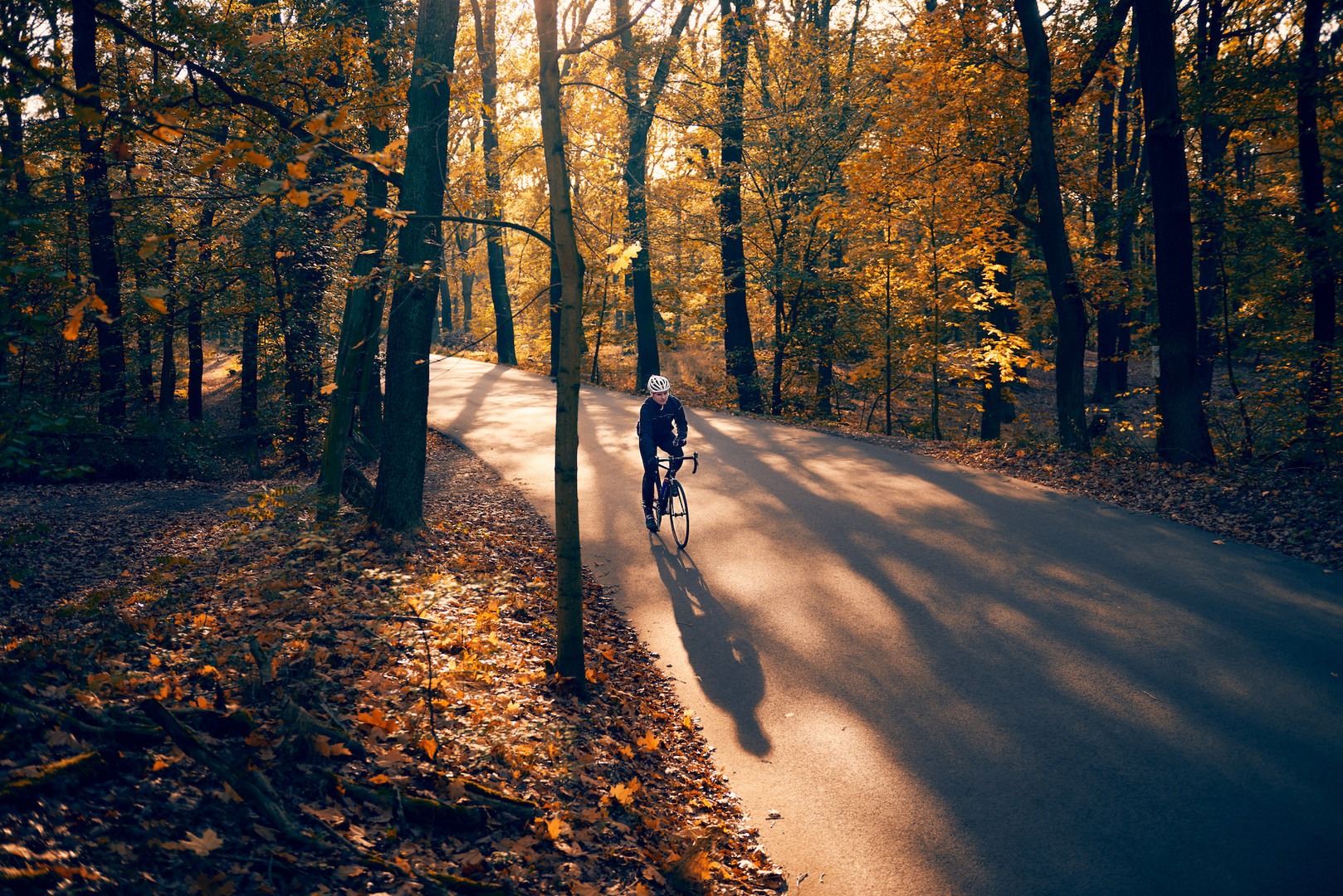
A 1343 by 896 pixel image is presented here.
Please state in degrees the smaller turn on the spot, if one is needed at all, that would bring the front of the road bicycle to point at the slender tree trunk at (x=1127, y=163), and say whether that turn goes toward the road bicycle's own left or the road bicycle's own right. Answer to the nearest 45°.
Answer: approximately 90° to the road bicycle's own left

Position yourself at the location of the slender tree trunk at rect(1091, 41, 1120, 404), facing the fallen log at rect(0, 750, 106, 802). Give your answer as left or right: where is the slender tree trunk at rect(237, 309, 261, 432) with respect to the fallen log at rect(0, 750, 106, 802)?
right

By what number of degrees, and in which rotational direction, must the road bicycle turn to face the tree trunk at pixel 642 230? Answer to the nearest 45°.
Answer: approximately 135° to its left

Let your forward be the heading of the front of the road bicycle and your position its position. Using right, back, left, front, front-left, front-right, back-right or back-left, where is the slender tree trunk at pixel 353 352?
back-right

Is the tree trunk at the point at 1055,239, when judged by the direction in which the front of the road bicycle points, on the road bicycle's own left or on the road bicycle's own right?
on the road bicycle's own left

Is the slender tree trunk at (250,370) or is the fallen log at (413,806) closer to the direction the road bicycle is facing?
the fallen log

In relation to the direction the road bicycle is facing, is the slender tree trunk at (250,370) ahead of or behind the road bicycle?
behind

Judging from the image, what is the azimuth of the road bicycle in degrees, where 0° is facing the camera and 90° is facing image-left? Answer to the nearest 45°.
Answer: approximately 315°

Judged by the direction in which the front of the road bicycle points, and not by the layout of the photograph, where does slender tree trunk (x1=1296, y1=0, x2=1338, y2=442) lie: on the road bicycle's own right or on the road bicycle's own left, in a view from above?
on the road bicycle's own left

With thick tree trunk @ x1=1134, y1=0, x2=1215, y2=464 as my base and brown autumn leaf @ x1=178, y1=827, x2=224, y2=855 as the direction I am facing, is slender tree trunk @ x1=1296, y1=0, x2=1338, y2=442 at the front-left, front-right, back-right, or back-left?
back-left
